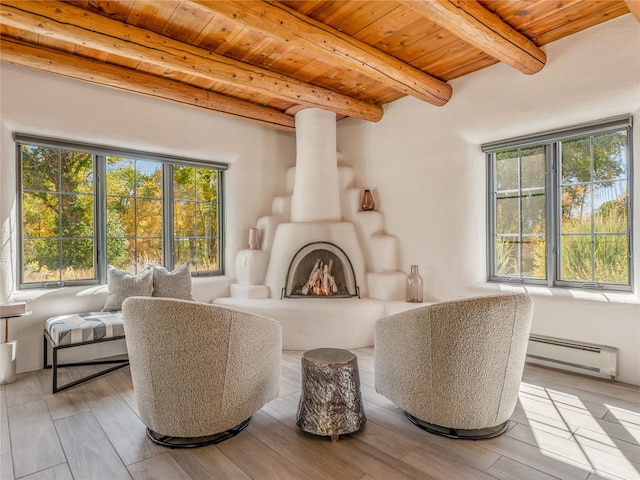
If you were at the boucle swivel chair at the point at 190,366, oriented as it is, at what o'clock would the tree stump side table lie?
The tree stump side table is roughly at 2 o'clock from the boucle swivel chair.

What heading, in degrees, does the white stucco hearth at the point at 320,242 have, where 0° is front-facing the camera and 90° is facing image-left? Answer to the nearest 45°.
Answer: approximately 0°

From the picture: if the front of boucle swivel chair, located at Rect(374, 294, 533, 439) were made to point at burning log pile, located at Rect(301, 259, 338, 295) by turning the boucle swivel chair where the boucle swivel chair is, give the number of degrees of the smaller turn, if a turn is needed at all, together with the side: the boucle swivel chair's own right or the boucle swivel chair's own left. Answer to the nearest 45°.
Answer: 0° — it already faces it

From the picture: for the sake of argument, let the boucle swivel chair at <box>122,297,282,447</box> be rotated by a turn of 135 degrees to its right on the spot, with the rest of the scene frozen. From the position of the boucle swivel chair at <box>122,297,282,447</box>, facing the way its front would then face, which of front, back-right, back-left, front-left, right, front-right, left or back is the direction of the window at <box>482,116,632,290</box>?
left

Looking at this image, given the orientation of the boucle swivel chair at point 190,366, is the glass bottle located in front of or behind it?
in front

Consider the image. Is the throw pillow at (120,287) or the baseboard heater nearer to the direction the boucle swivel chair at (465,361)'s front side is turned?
the throw pillow

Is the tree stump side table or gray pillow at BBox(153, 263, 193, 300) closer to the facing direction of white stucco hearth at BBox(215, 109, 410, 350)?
the tree stump side table

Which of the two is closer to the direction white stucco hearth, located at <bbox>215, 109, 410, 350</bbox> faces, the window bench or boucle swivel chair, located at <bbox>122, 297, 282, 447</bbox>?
the boucle swivel chair

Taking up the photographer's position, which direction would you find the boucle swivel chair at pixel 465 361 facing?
facing away from the viewer and to the left of the viewer

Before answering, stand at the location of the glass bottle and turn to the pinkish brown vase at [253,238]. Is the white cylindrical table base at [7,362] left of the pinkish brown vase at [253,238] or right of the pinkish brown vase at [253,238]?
left

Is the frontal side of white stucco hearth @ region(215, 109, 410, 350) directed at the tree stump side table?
yes

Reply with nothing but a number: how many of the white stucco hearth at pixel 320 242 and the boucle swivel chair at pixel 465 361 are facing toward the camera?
1

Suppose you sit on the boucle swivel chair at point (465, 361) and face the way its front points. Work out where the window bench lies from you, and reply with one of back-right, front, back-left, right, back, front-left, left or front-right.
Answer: front-left

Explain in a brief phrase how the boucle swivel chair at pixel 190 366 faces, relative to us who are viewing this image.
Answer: facing away from the viewer and to the right of the viewer
